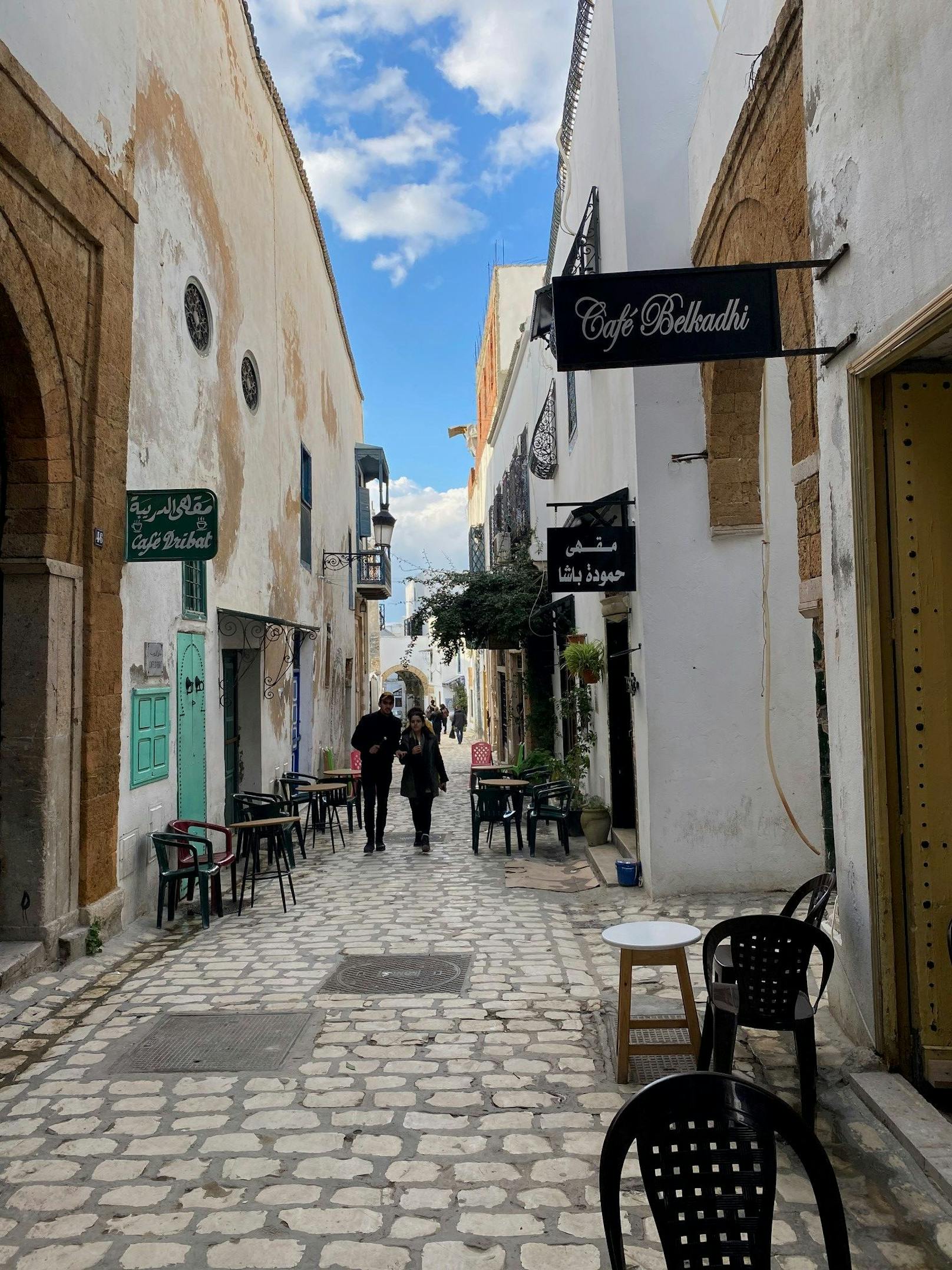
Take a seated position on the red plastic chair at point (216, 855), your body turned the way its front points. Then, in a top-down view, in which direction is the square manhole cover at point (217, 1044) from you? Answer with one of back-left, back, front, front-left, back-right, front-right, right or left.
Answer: right

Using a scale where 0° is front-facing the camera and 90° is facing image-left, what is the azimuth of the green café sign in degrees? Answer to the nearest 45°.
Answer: approximately 0°

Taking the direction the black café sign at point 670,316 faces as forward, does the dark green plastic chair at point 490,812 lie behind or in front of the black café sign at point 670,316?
behind

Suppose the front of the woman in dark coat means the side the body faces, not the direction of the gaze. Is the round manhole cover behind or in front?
in front

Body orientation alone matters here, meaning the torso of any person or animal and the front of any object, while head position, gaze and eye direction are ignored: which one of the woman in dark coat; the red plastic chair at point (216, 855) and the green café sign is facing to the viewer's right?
the red plastic chair

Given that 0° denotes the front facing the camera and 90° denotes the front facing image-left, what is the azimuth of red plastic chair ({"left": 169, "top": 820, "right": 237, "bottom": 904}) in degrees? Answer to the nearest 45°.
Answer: approximately 270°

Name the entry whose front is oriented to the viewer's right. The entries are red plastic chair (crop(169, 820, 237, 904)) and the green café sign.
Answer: the red plastic chair

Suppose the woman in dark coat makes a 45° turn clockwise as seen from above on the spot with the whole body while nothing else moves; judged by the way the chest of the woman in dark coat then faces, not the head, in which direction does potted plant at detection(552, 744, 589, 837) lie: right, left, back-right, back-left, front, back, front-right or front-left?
back-left

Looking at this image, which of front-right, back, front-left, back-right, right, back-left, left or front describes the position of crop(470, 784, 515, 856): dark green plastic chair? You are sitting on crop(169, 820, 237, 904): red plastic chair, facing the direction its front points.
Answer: front-left
